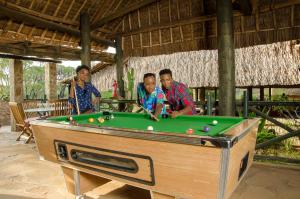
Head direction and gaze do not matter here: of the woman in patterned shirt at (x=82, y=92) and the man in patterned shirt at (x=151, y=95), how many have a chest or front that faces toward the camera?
2

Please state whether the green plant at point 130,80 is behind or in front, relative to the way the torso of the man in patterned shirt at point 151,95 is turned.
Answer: behind

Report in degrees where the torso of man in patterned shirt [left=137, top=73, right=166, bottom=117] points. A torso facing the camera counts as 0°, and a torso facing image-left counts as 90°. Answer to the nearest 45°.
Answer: approximately 0°

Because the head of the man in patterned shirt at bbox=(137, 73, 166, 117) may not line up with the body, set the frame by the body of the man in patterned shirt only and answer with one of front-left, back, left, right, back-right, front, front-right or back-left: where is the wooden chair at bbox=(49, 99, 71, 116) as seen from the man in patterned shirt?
back-right

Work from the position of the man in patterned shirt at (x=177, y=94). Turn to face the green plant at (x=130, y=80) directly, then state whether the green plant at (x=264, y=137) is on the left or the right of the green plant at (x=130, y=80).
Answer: right

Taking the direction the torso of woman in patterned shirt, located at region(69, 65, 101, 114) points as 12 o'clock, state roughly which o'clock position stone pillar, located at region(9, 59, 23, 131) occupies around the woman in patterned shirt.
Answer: The stone pillar is roughly at 5 o'clock from the woman in patterned shirt.

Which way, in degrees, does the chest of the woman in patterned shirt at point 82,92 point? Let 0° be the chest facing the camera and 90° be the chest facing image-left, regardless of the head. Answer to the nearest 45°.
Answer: approximately 0°

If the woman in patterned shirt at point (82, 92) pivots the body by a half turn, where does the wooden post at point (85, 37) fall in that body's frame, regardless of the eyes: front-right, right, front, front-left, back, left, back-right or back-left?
front

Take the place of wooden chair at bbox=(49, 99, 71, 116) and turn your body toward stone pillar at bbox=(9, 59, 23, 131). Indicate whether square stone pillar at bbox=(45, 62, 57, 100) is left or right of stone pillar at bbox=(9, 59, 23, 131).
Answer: right

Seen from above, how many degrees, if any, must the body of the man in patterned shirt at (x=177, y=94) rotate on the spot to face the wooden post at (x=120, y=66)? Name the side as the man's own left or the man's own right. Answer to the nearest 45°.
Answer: approximately 90° to the man's own right

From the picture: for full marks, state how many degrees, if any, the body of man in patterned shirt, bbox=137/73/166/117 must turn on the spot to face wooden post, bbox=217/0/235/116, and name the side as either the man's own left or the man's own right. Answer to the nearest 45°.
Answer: approximately 135° to the man's own left
